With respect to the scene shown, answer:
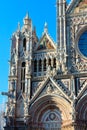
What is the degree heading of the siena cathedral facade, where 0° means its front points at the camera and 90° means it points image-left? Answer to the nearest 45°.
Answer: approximately 0°
